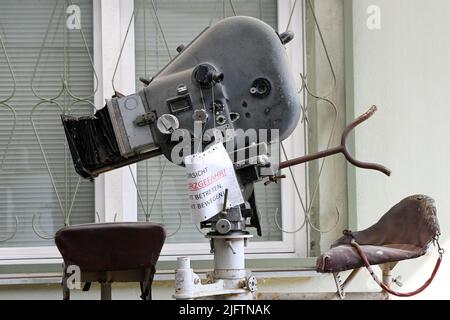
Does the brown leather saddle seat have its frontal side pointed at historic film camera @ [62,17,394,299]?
yes

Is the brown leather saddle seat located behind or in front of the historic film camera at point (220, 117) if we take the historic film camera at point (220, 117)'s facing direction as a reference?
behind

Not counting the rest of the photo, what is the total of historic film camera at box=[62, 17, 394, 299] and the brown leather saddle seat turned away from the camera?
0

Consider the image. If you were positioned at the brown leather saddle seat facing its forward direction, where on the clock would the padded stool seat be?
The padded stool seat is roughly at 1 o'clock from the brown leather saddle seat.

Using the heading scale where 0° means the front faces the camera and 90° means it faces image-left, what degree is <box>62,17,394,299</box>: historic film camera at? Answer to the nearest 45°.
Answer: approximately 90°

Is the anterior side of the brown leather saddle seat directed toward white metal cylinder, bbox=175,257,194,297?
yes
